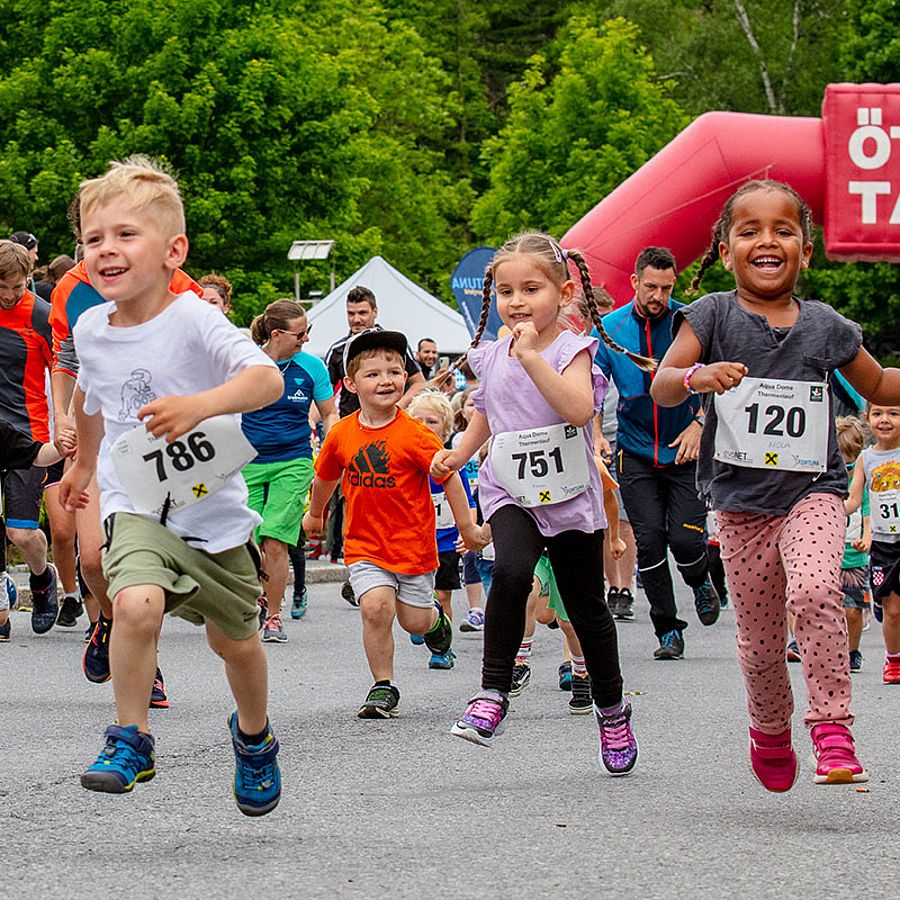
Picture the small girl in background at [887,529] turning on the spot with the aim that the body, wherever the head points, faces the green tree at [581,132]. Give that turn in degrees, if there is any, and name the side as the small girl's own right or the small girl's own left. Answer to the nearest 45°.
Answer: approximately 180°

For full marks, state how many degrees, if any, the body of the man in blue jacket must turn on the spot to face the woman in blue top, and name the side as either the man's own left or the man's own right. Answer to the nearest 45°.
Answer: approximately 90° to the man's own right

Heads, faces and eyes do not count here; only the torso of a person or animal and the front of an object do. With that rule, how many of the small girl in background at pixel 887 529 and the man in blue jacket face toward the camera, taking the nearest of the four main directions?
2

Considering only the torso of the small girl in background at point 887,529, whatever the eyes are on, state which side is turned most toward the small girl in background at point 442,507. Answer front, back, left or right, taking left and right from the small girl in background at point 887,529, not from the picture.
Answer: right

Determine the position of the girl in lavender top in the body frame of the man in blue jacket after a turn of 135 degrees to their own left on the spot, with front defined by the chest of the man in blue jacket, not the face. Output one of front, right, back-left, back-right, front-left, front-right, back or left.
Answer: back-right

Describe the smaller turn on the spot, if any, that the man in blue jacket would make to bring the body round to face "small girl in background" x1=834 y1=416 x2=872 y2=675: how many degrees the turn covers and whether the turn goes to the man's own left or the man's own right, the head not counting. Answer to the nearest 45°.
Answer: approximately 90° to the man's own left

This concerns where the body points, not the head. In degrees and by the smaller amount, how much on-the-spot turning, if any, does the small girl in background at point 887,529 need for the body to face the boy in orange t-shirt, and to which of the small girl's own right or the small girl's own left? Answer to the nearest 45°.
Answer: approximately 45° to the small girl's own right

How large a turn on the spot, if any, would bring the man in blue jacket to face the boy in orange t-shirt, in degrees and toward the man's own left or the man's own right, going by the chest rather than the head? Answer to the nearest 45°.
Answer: approximately 45° to the man's own right

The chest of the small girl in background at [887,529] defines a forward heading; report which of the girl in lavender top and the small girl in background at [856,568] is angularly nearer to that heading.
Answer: the girl in lavender top

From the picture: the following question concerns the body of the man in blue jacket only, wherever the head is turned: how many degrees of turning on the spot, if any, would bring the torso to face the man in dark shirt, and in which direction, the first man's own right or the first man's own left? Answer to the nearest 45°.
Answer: approximately 135° to the first man's own right

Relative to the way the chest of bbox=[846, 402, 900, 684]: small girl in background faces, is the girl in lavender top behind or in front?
in front

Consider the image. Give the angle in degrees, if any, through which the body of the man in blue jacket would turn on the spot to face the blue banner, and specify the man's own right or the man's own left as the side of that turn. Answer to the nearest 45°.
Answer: approximately 180°

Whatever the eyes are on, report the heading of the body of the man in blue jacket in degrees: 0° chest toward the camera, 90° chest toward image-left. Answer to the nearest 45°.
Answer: approximately 0°

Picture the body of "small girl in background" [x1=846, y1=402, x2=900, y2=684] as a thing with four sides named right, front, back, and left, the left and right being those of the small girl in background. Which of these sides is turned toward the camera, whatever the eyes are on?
front

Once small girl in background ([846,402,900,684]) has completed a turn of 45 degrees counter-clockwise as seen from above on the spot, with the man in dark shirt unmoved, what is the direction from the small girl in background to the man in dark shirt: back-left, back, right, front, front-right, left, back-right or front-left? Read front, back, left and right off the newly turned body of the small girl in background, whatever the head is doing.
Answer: back

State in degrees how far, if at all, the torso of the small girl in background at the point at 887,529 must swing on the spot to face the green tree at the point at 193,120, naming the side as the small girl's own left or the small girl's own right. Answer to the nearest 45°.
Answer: approximately 135° to the small girl's own right
